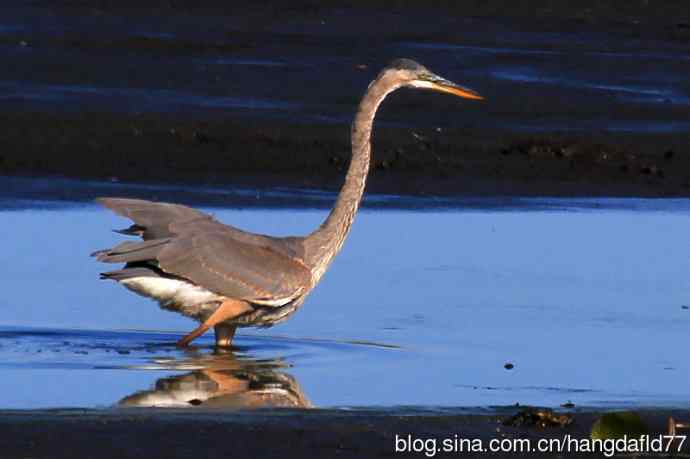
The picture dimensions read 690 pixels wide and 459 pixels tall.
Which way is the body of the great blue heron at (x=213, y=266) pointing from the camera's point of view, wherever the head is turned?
to the viewer's right
